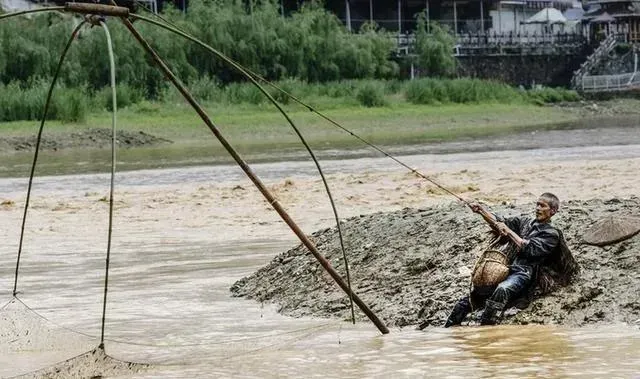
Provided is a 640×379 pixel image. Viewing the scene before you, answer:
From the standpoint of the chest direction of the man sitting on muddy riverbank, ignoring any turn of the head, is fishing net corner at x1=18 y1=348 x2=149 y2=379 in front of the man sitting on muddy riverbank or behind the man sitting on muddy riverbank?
in front

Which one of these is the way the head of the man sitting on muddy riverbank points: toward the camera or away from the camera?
toward the camera

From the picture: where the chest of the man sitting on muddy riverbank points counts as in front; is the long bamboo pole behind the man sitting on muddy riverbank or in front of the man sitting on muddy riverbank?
in front

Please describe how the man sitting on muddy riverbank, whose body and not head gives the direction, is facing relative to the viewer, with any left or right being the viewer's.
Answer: facing the viewer and to the left of the viewer
